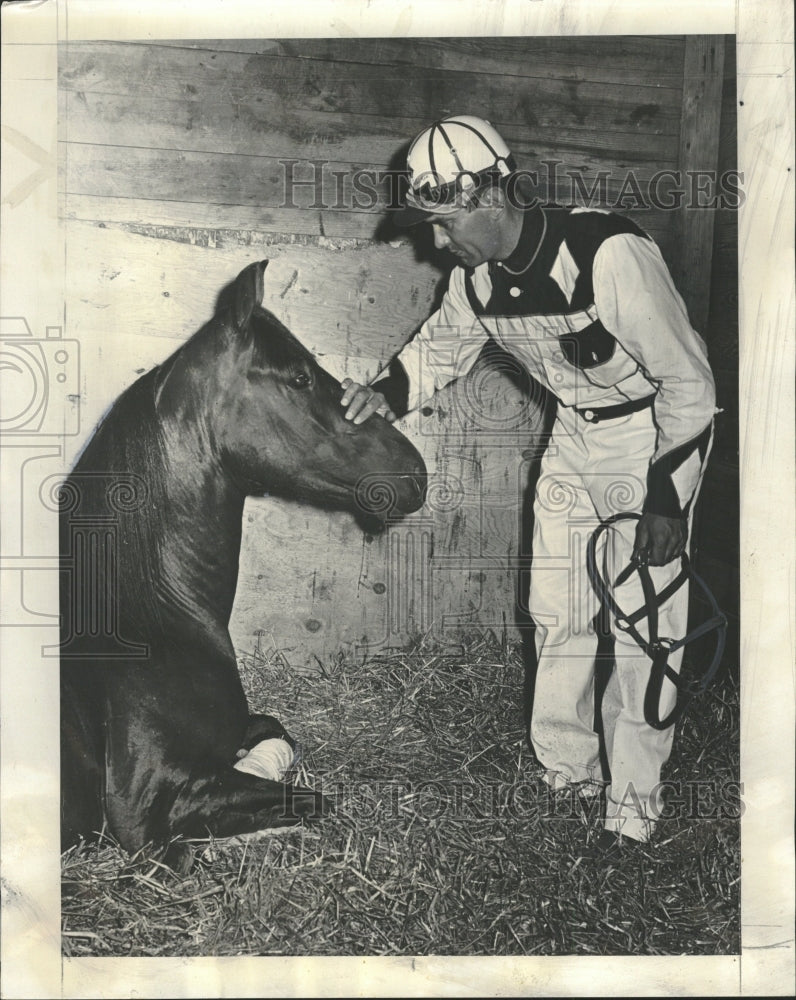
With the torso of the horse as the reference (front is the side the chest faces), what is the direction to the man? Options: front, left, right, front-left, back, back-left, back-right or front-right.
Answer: front

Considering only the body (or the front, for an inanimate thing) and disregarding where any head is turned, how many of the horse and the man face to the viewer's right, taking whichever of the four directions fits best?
1

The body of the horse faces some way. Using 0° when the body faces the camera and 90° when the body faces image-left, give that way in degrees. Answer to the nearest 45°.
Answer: approximately 270°

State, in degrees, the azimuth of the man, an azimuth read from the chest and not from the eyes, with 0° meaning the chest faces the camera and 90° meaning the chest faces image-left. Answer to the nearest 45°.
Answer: approximately 45°

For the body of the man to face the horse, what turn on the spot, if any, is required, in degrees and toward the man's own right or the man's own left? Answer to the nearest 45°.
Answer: approximately 45° to the man's own right
